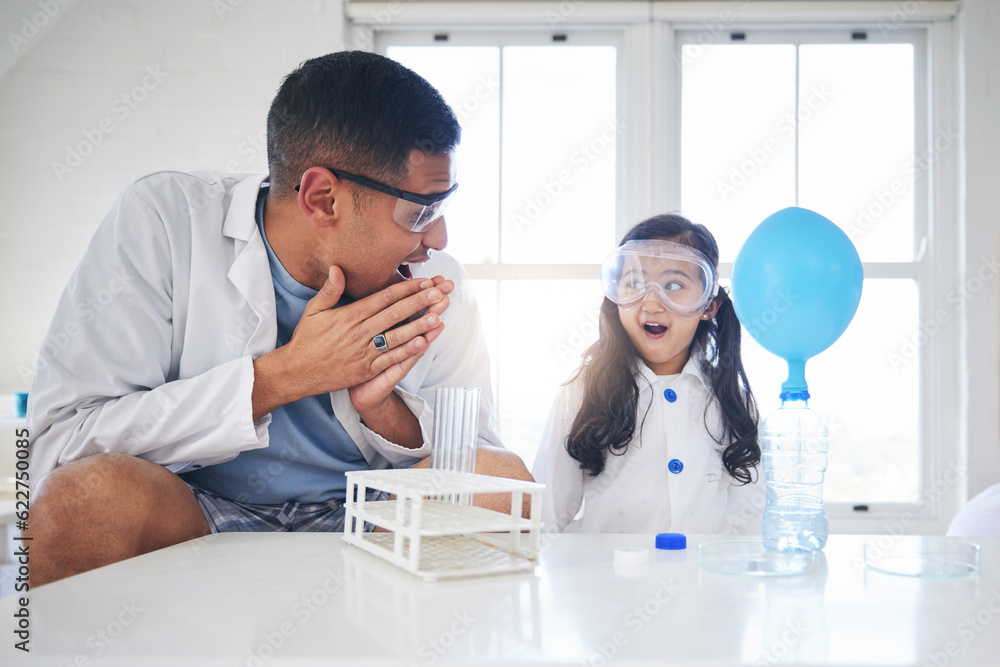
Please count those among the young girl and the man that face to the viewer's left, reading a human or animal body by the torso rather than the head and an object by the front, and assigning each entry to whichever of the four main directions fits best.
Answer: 0

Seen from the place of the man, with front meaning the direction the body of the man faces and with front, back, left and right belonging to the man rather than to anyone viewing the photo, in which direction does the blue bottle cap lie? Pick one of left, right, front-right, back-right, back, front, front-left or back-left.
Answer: front

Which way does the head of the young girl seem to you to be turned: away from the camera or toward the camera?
toward the camera

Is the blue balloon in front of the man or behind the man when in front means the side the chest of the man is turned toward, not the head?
in front

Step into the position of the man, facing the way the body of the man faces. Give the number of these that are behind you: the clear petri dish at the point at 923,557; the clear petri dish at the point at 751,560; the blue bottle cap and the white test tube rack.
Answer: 0

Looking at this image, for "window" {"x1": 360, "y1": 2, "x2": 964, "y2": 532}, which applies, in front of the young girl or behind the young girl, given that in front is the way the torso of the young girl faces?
behind

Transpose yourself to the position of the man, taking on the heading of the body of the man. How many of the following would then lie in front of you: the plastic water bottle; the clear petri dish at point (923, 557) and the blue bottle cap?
3

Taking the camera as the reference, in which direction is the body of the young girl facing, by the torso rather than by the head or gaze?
toward the camera

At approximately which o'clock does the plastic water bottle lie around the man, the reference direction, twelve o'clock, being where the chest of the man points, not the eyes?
The plastic water bottle is roughly at 12 o'clock from the man.

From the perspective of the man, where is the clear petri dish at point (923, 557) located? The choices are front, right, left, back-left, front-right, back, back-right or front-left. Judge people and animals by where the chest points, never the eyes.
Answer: front

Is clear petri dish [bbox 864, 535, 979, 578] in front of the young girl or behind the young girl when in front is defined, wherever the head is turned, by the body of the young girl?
in front

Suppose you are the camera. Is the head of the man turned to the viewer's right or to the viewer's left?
to the viewer's right

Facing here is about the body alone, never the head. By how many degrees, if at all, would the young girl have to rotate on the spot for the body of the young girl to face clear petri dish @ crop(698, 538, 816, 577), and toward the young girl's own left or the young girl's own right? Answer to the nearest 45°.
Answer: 0° — they already face it

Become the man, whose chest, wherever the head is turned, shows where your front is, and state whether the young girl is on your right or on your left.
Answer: on your left
